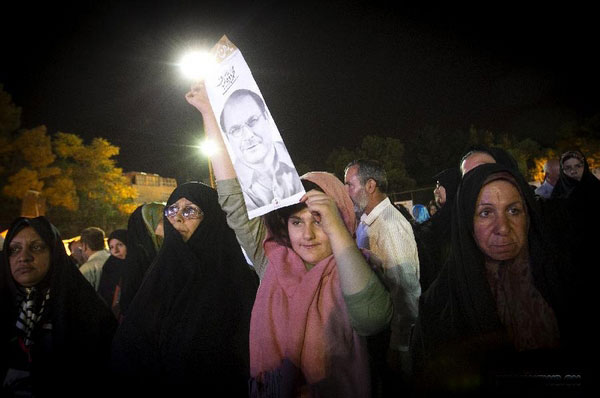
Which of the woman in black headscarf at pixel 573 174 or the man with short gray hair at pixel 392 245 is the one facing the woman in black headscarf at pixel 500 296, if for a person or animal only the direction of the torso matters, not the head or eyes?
the woman in black headscarf at pixel 573 174

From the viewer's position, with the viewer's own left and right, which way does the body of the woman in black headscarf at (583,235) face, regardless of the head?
facing the viewer

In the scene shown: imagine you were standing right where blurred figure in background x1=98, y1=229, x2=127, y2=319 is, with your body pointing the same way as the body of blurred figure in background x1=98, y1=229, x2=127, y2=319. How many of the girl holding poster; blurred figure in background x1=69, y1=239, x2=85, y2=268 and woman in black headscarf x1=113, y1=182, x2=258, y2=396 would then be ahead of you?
2

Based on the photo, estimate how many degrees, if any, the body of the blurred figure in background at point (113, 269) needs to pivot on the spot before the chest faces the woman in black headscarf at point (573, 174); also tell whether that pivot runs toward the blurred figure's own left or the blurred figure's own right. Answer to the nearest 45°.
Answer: approximately 45° to the blurred figure's own left

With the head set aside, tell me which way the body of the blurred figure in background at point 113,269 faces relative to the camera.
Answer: toward the camera

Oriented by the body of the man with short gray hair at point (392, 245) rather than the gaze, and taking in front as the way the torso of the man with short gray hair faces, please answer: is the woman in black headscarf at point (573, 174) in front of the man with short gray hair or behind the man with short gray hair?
behind

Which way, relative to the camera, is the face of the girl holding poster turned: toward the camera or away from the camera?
toward the camera

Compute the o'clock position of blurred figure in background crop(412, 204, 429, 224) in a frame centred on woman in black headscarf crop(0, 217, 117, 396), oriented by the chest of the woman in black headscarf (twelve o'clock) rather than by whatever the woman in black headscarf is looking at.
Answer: The blurred figure in background is roughly at 7 o'clock from the woman in black headscarf.

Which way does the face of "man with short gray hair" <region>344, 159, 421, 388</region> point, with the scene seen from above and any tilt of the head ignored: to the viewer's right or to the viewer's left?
to the viewer's left

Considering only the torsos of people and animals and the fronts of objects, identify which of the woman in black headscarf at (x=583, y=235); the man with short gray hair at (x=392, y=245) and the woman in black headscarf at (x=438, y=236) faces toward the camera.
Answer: the woman in black headscarf at (x=583, y=235)

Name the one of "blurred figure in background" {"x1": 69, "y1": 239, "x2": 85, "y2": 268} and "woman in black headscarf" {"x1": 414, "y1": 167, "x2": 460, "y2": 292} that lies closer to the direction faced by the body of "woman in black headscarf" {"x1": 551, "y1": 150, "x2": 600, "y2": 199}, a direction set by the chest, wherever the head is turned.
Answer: the woman in black headscarf

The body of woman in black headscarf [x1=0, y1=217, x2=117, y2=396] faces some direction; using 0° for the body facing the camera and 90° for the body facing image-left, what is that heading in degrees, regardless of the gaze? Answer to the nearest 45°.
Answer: approximately 45°
